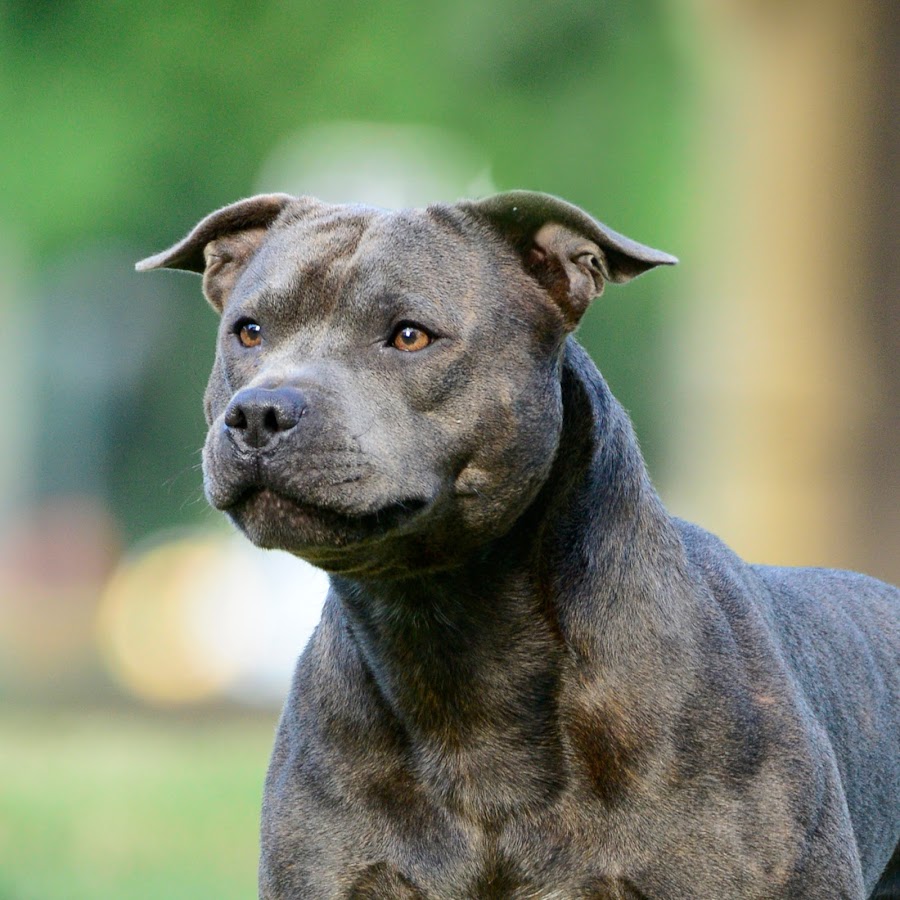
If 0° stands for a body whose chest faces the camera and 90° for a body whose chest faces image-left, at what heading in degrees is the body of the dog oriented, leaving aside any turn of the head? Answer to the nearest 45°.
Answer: approximately 45°
